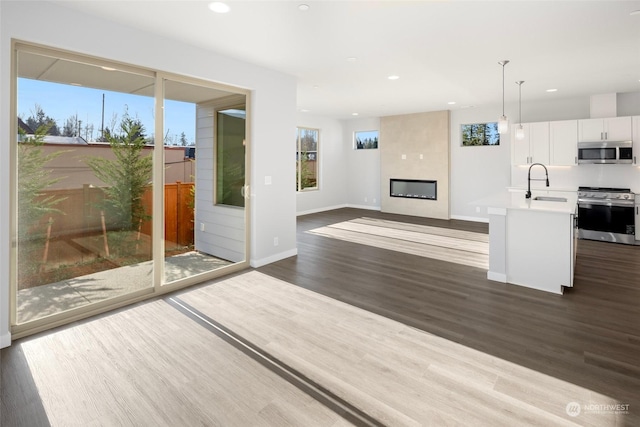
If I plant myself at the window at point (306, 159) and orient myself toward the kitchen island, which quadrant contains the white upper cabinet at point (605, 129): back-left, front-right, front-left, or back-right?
front-left

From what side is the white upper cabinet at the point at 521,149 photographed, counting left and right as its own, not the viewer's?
front

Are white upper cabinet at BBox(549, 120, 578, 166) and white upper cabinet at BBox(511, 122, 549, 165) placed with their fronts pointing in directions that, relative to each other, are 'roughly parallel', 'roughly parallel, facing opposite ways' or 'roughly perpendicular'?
roughly parallel

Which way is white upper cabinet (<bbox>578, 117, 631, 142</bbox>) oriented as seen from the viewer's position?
toward the camera

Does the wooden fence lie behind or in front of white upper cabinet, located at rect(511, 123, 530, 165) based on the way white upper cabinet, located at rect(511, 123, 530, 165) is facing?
in front

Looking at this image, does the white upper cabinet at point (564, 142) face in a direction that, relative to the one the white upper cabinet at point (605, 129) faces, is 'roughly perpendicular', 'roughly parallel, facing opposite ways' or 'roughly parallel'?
roughly parallel

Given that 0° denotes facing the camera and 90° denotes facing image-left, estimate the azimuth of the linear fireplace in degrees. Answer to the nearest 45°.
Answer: approximately 45°

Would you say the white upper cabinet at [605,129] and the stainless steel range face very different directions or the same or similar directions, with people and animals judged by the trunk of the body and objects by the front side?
same or similar directions

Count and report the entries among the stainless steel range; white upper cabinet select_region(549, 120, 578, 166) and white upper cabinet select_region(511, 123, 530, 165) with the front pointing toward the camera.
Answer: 3

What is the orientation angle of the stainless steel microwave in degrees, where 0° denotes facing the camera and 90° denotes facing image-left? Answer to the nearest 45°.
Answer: approximately 0°

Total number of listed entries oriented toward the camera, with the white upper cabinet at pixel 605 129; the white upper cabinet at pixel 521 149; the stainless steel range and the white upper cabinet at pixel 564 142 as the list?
4
